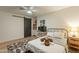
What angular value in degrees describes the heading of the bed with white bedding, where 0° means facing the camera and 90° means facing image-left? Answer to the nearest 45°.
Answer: approximately 45°

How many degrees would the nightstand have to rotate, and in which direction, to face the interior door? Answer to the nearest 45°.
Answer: approximately 45° to its right

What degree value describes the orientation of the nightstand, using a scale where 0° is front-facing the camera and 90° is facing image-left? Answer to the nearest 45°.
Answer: approximately 45°
